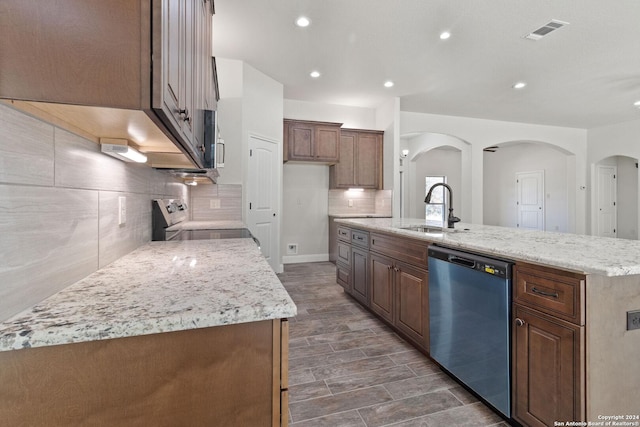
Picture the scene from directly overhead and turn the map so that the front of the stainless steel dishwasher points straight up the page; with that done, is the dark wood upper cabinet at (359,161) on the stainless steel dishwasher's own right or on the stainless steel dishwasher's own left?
on the stainless steel dishwasher's own right

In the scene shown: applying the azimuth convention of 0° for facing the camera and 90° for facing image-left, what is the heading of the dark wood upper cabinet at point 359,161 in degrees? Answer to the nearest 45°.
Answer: approximately 0°

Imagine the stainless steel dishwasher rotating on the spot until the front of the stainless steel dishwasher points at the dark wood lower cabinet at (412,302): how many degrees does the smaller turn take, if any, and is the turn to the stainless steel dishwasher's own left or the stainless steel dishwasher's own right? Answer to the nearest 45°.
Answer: approximately 90° to the stainless steel dishwasher's own right

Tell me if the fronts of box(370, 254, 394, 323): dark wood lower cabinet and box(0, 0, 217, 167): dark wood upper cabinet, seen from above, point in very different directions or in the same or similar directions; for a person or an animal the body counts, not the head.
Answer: very different directions

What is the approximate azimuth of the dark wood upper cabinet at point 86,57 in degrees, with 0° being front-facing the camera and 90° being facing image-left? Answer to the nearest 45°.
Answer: approximately 270°

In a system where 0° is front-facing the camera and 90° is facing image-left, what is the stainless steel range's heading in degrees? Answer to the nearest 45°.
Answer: approximately 270°

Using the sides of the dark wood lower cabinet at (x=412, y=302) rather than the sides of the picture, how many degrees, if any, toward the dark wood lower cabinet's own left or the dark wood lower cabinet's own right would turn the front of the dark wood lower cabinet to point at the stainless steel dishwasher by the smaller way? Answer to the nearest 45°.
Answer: approximately 90° to the dark wood lower cabinet's own left

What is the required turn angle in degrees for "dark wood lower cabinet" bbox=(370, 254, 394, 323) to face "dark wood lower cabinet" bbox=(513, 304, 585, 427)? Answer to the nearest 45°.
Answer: approximately 90° to its left

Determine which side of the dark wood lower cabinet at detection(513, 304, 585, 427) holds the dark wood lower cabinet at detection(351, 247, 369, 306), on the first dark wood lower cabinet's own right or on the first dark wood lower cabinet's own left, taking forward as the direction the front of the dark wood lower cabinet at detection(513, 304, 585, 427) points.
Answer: on the first dark wood lower cabinet's own right
